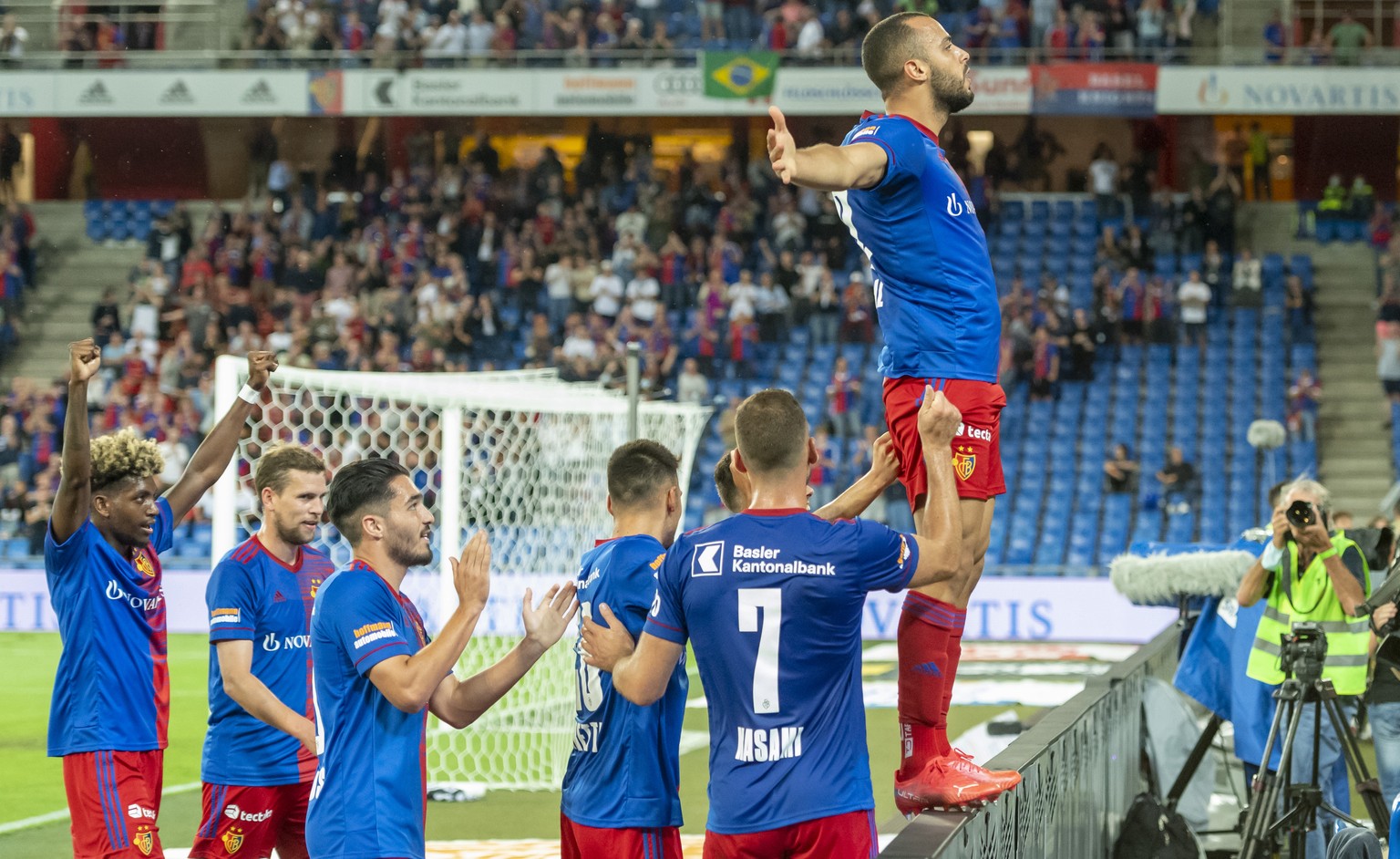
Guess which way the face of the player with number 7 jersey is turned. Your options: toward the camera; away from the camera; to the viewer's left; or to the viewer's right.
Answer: away from the camera

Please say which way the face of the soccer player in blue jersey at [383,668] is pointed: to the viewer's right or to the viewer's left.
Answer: to the viewer's right

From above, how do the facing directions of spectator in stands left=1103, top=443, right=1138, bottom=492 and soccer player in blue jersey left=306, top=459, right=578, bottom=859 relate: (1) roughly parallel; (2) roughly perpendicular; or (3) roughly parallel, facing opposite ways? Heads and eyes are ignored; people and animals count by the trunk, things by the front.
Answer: roughly perpendicular

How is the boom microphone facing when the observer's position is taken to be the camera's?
facing to the left of the viewer

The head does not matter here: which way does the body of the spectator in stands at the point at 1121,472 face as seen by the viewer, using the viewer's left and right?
facing the viewer

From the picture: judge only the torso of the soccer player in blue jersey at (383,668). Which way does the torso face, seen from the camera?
to the viewer's right

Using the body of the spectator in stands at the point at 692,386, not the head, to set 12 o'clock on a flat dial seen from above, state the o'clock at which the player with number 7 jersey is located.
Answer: The player with number 7 jersey is roughly at 12 o'clock from the spectator in stands.

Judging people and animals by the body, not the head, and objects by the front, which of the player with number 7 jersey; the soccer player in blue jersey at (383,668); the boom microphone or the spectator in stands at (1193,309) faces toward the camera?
the spectator in stands

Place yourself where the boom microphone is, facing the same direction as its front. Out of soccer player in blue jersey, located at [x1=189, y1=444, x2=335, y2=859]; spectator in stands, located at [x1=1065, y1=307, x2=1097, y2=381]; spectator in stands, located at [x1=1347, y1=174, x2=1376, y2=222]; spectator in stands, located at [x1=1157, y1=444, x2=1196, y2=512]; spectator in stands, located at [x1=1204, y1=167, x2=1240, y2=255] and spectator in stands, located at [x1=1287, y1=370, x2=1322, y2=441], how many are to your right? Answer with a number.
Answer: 5

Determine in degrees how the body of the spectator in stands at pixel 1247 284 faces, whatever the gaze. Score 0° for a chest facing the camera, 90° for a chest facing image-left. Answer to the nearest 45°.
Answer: approximately 0°

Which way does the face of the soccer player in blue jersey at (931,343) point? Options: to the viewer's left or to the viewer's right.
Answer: to the viewer's right

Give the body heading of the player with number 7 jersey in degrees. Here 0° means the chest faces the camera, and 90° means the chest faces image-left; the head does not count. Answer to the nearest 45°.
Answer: approximately 180°

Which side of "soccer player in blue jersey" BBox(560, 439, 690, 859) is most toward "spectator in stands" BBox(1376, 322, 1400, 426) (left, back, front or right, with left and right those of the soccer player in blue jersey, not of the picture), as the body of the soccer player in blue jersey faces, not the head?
front

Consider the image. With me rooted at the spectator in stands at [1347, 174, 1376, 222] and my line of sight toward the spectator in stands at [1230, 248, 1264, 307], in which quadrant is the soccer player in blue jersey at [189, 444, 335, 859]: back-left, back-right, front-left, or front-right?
front-left

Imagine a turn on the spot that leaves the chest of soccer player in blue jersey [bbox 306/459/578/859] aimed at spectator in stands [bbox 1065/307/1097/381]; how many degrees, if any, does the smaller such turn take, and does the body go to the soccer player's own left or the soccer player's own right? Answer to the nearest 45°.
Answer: approximately 45° to the soccer player's own left

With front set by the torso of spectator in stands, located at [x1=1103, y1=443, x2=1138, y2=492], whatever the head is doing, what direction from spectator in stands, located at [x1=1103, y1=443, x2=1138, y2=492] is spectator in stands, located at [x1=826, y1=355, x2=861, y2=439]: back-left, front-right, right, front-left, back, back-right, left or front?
right

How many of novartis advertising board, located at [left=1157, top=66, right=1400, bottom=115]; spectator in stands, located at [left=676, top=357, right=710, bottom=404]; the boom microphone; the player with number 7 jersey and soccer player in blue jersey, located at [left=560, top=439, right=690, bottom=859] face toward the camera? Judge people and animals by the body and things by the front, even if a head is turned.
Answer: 2
